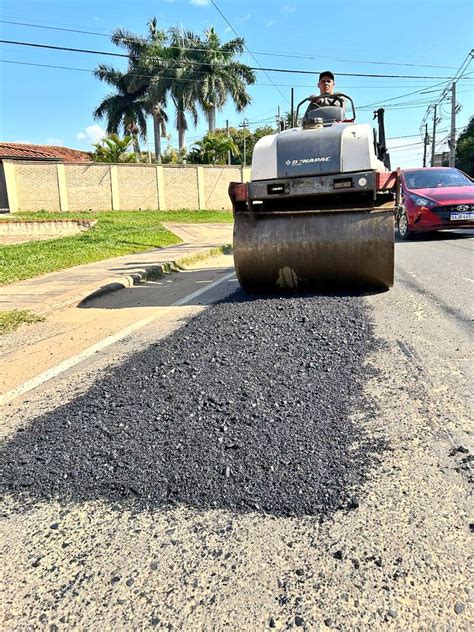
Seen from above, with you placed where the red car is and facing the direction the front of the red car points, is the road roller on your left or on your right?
on your right

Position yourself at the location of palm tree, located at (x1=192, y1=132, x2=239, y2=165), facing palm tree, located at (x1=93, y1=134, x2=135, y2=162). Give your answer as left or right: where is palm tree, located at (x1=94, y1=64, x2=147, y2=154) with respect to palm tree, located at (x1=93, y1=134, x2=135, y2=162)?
right

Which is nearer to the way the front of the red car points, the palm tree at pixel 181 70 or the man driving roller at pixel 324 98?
the man driving roller

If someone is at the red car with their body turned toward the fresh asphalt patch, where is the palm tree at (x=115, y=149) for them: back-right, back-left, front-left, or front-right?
back-right

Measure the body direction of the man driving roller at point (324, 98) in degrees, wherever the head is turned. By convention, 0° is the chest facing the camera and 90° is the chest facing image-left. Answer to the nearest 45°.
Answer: approximately 0°

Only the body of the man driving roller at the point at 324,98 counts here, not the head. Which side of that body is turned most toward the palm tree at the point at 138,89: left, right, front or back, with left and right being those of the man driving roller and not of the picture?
back

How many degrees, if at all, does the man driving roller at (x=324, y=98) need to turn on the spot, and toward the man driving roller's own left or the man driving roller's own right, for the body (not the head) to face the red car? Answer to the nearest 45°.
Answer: approximately 135° to the man driving roller's own left

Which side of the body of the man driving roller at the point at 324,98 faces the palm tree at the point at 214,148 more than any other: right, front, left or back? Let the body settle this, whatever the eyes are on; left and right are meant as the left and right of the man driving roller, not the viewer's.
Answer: back

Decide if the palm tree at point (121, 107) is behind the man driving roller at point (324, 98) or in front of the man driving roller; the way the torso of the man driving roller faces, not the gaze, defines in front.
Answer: behind

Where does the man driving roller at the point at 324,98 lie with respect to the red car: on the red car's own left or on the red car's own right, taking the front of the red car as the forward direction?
on the red car's own right
